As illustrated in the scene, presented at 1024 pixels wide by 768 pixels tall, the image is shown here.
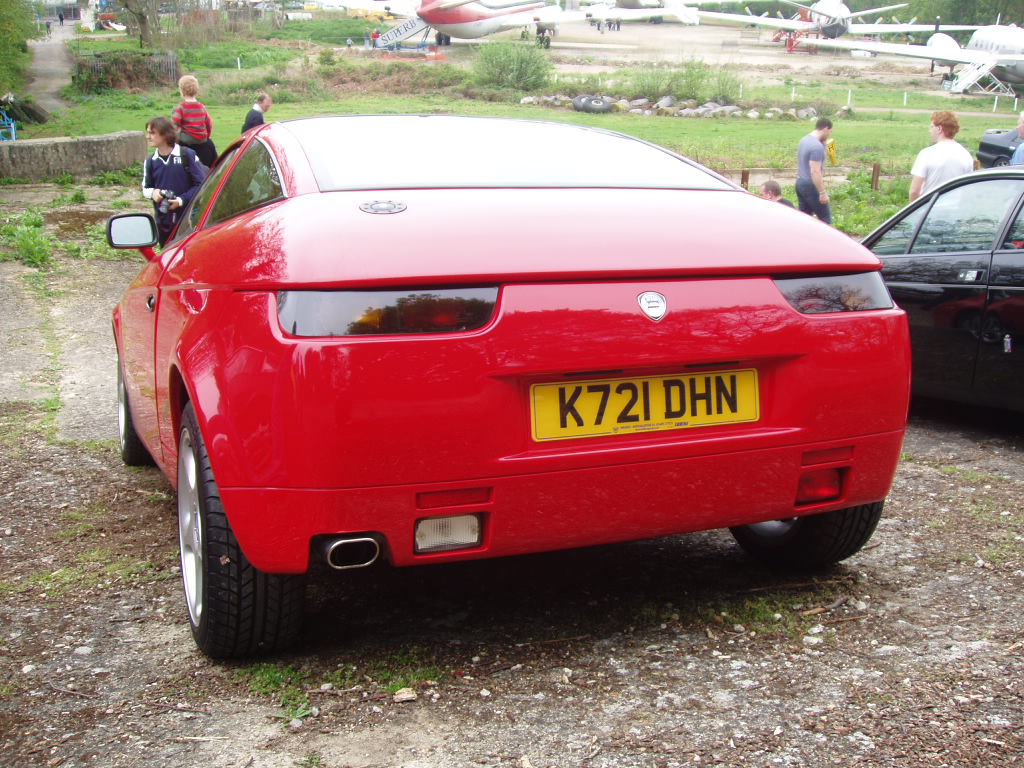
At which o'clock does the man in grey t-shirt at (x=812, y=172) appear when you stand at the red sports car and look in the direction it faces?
The man in grey t-shirt is roughly at 2 o'clock from the red sports car.

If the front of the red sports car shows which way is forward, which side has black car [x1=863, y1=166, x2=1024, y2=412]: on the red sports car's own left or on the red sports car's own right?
on the red sports car's own right

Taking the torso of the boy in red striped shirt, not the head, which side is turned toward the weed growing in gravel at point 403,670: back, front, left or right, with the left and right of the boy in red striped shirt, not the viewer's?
back

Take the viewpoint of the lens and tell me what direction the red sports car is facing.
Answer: facing away from the viewer and to the left of the viewer

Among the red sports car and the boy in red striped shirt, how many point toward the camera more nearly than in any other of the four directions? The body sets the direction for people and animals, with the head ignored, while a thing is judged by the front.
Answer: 0

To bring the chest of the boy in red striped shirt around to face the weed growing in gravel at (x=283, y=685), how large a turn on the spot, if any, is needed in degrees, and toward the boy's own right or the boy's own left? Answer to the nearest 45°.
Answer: approximately 180°

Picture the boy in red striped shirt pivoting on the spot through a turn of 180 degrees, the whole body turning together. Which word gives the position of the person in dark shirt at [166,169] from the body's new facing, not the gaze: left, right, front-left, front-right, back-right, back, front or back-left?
front

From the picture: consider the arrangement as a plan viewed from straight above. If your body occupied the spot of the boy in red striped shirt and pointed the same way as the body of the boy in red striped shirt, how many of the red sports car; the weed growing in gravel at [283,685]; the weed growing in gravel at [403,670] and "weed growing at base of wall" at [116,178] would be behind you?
3

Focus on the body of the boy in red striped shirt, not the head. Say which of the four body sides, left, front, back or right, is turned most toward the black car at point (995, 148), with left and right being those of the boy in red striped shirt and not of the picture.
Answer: right

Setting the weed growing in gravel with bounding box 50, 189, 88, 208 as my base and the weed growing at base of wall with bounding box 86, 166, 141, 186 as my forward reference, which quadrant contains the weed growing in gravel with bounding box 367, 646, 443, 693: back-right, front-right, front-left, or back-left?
back-right

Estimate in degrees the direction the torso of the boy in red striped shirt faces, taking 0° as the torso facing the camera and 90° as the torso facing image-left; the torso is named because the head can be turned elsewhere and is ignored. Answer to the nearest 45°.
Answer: approximately 180°

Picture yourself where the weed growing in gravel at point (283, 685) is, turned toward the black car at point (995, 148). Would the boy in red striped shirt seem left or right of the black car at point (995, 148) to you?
left
